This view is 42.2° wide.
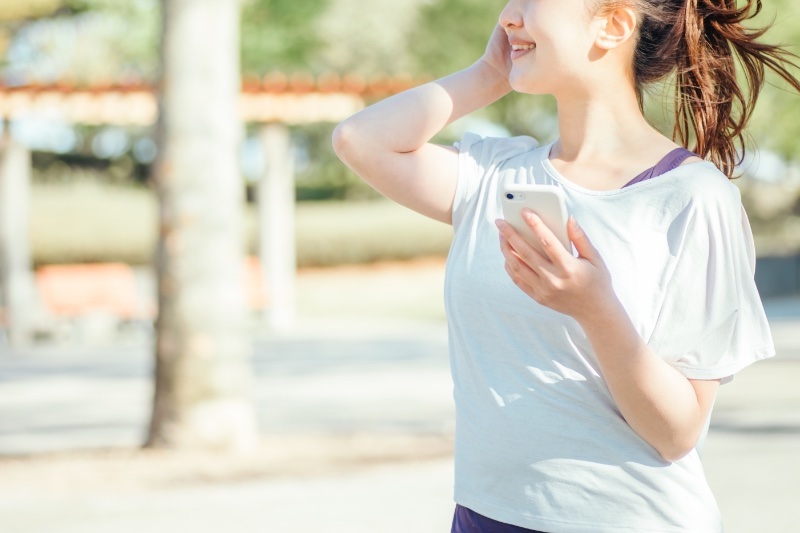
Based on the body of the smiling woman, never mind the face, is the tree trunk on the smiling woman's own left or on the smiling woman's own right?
on the smiling woman's own right

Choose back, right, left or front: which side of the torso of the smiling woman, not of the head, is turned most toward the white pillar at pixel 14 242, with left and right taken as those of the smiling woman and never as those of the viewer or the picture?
right

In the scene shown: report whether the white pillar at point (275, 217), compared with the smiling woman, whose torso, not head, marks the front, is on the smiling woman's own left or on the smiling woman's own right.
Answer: on the smiling woman's own right
